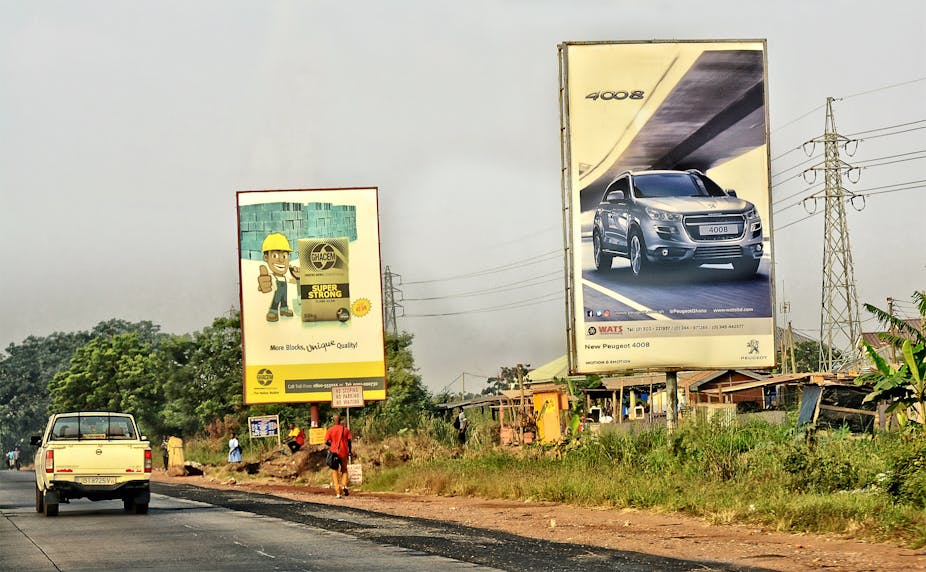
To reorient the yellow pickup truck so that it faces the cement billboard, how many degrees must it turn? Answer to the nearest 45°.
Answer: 0° — it already faces it

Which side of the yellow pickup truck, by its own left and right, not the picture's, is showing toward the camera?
back

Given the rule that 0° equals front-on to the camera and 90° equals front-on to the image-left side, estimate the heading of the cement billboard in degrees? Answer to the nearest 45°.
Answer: approximately 0°

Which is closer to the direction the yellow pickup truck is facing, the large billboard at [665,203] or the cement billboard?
the cement billboard

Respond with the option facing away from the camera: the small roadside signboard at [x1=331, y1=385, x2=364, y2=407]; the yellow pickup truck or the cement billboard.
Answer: the yellow pickup truck

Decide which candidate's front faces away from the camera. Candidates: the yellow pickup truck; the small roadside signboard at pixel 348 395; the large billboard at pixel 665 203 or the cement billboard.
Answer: the yellow pickup truck

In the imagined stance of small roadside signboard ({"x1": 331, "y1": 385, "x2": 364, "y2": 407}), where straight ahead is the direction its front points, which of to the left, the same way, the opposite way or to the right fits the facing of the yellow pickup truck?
the opposite way

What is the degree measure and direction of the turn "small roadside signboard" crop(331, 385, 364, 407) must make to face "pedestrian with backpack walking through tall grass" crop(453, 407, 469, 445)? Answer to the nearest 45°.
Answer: approximately 135° to its left
